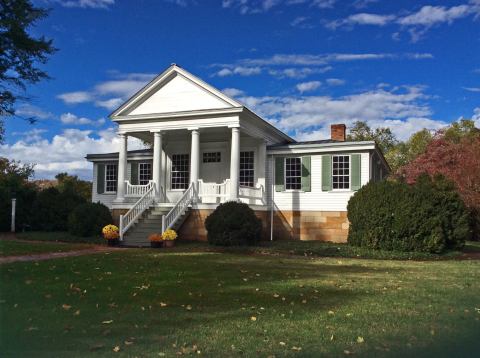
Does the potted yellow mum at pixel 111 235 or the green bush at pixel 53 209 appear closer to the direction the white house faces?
the potted yellow mum

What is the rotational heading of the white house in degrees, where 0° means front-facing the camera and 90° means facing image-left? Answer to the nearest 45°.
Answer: approximately 45°

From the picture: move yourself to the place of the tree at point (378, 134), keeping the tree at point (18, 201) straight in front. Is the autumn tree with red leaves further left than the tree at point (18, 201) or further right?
left

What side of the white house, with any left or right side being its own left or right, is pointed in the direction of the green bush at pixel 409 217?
left

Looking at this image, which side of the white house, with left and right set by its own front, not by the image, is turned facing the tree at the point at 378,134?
back

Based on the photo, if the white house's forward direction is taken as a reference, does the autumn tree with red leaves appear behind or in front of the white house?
behind

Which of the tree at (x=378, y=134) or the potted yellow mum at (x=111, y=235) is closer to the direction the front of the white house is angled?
the potted yellow mum

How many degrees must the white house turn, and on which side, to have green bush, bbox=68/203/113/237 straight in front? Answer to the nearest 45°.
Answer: approximately 45° to its right

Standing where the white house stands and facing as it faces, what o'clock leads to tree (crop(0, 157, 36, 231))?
The tree is roughly at 2 o'clock from the white house.

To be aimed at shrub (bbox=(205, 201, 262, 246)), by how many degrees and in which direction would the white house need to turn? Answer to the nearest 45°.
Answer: approximately 45° to its left
